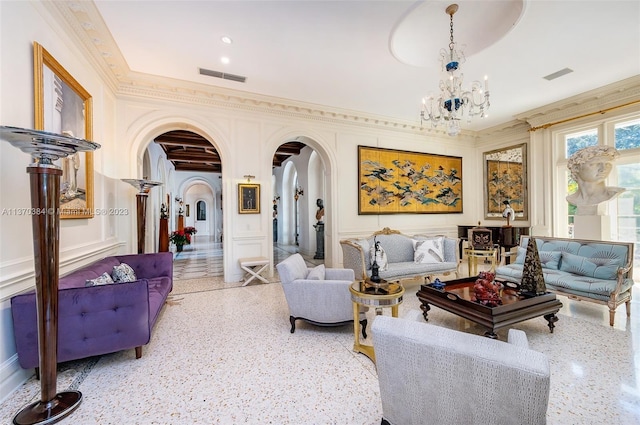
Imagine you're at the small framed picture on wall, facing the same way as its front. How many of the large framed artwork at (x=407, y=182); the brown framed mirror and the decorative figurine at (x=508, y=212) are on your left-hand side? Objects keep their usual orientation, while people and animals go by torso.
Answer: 3

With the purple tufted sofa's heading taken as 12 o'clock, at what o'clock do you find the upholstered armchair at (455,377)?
The upholstered armchair is roughly at 2 o'clock from the purple tufted sofa.

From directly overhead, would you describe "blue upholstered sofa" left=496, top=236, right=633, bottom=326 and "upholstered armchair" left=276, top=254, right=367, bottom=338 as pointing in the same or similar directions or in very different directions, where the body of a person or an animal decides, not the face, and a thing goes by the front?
very different directions

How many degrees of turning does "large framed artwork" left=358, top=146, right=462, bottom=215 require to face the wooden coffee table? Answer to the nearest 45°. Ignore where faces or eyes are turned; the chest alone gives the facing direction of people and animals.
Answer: approximately 45° to its right

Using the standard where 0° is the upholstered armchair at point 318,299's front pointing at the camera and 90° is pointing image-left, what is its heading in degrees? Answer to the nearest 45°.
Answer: approximately 270°

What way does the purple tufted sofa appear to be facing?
to the viewer's right

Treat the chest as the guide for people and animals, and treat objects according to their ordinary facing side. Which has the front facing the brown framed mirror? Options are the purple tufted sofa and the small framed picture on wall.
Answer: the purple tufted sofa

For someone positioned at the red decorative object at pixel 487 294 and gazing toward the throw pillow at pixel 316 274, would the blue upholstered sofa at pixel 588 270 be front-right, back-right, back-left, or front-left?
back-right

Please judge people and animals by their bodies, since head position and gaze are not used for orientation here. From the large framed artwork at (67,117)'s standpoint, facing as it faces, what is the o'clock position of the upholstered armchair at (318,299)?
The upholstered armchair is roughly at 12 o'clock from the large framed artwork.

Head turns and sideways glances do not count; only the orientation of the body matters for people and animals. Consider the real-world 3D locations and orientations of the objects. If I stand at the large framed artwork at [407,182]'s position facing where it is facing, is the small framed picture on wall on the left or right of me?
on my right

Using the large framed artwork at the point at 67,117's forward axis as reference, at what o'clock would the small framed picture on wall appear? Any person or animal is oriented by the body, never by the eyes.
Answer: The small framed picture on wall is roughly at 10 o'clock from the large framed artwork.
